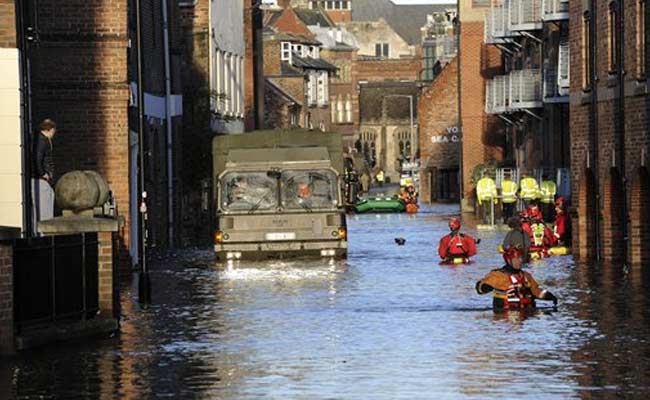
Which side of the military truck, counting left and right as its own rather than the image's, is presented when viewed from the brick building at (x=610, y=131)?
left

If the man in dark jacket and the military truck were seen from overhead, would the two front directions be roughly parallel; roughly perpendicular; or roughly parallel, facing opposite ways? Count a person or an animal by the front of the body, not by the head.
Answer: roughly perpendicular

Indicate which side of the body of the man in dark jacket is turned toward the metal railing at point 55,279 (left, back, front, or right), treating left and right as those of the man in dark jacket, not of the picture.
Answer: right

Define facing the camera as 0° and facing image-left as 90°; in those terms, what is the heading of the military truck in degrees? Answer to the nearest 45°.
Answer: approximately 0°

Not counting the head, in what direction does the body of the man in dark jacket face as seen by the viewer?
to the viewer's right

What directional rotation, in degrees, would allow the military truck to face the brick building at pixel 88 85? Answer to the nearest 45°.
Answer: approximately 45° to its right

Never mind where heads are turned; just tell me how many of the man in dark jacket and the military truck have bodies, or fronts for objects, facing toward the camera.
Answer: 1
